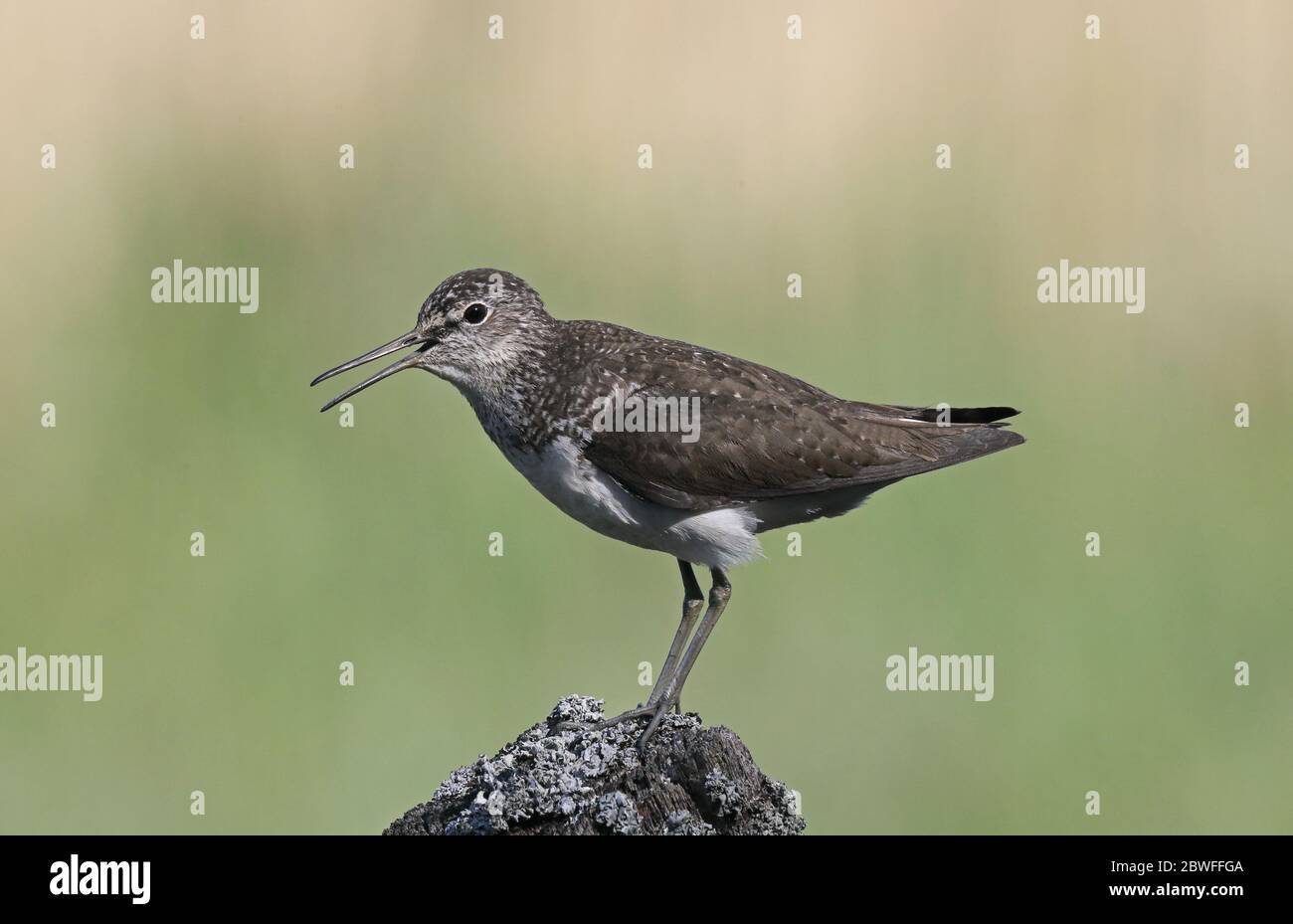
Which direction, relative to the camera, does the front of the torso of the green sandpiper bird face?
to the viewer's left
